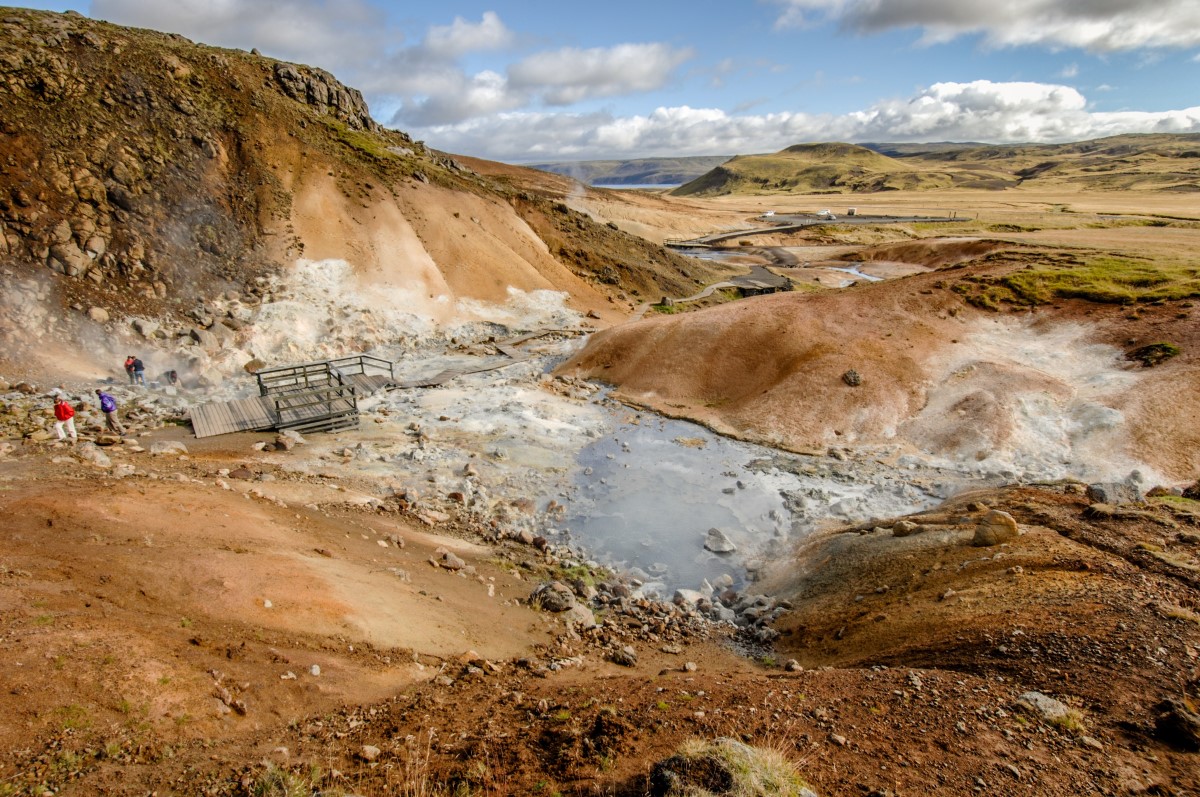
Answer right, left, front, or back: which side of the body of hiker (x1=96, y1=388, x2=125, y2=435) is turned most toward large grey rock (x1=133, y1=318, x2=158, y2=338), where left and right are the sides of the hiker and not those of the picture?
right

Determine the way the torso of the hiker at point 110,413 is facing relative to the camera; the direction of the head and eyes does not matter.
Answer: to the viewer's left

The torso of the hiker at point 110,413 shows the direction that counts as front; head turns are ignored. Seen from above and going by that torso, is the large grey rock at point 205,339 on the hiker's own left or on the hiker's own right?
on the hiker's own right

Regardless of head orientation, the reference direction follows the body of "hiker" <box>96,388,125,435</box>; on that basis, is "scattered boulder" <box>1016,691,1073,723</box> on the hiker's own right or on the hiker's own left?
on the hiker's own left

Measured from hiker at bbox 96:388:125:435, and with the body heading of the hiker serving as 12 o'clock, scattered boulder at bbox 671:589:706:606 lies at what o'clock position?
The scattered boulder is roughly at 8 o'clock from the hiker.

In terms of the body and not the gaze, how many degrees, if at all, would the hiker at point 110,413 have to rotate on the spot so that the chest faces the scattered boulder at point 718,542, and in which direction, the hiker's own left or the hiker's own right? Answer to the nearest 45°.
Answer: approximately 135° to the hiker's own left

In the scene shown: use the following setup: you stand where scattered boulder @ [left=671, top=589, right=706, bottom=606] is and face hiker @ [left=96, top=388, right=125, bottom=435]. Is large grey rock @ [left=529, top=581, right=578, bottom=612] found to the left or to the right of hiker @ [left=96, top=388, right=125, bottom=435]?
left
